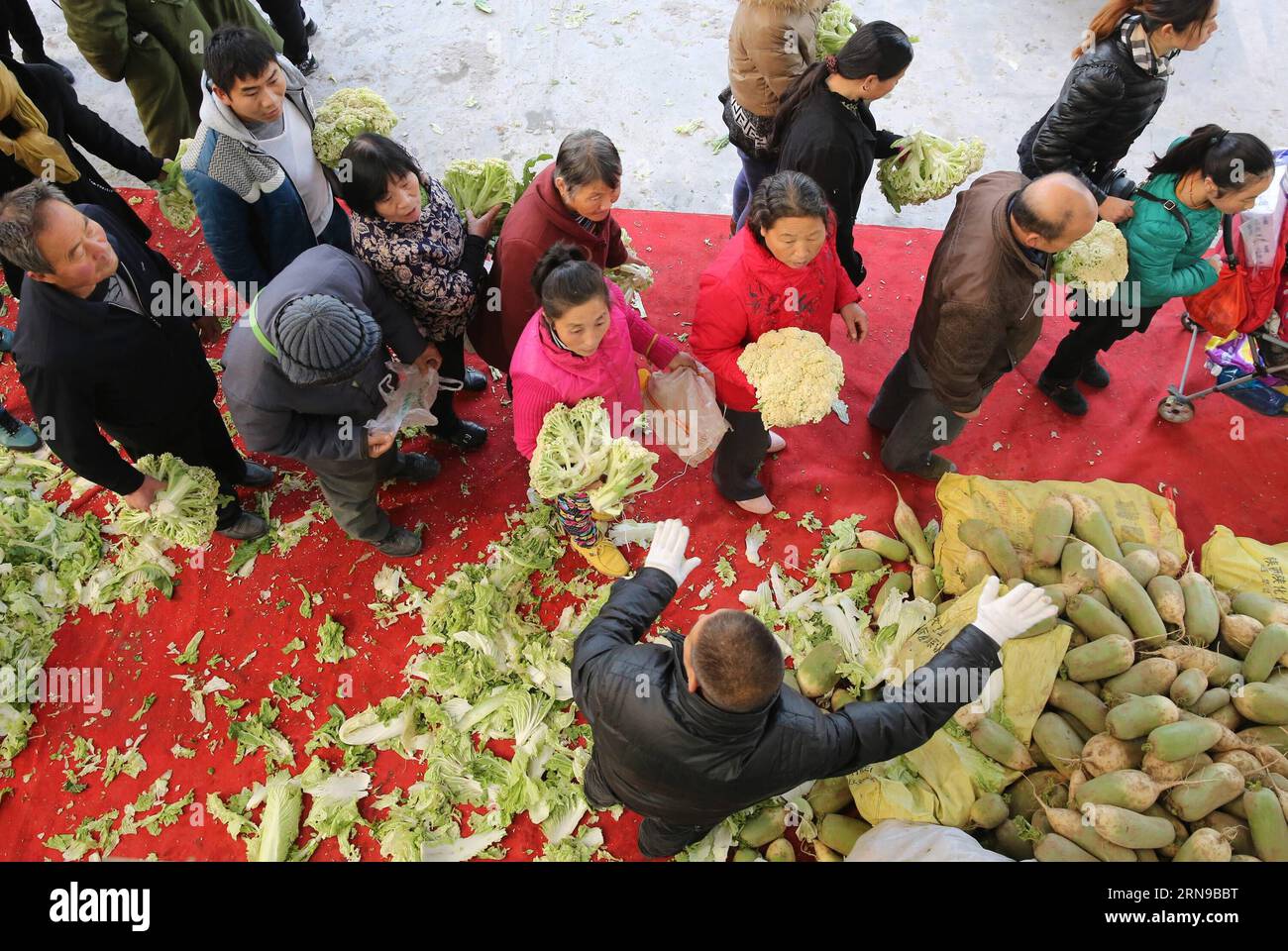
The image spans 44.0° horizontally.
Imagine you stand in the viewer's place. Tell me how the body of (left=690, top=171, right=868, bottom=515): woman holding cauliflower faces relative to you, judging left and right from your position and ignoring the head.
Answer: facing the viewer and to the right of the viewer

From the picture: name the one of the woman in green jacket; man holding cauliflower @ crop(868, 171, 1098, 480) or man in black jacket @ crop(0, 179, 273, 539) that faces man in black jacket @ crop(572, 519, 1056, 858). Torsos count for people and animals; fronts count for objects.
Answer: man in black jacket @ crop(0, 179, 273, 539)

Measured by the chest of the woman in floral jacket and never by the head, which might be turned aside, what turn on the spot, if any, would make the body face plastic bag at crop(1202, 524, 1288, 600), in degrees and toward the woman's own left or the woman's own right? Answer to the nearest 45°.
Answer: approximately 45° to the woman's own left

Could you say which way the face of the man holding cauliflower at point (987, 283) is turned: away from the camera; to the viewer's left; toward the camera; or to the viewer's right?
to the viewer's right

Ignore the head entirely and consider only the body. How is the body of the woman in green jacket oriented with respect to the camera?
to the viewer's right

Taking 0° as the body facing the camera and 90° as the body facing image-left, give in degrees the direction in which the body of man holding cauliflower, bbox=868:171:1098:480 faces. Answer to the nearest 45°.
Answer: approximately 270°
